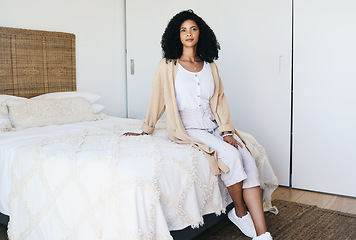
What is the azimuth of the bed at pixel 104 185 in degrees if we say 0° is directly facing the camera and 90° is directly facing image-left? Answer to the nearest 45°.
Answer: approximately 315°

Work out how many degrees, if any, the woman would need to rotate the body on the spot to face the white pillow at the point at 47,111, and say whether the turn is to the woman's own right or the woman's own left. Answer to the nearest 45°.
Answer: approximately 180°

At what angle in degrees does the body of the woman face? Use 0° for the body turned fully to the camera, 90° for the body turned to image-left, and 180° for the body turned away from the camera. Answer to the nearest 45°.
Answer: approximately 315°

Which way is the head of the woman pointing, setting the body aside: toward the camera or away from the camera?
toward the camera
